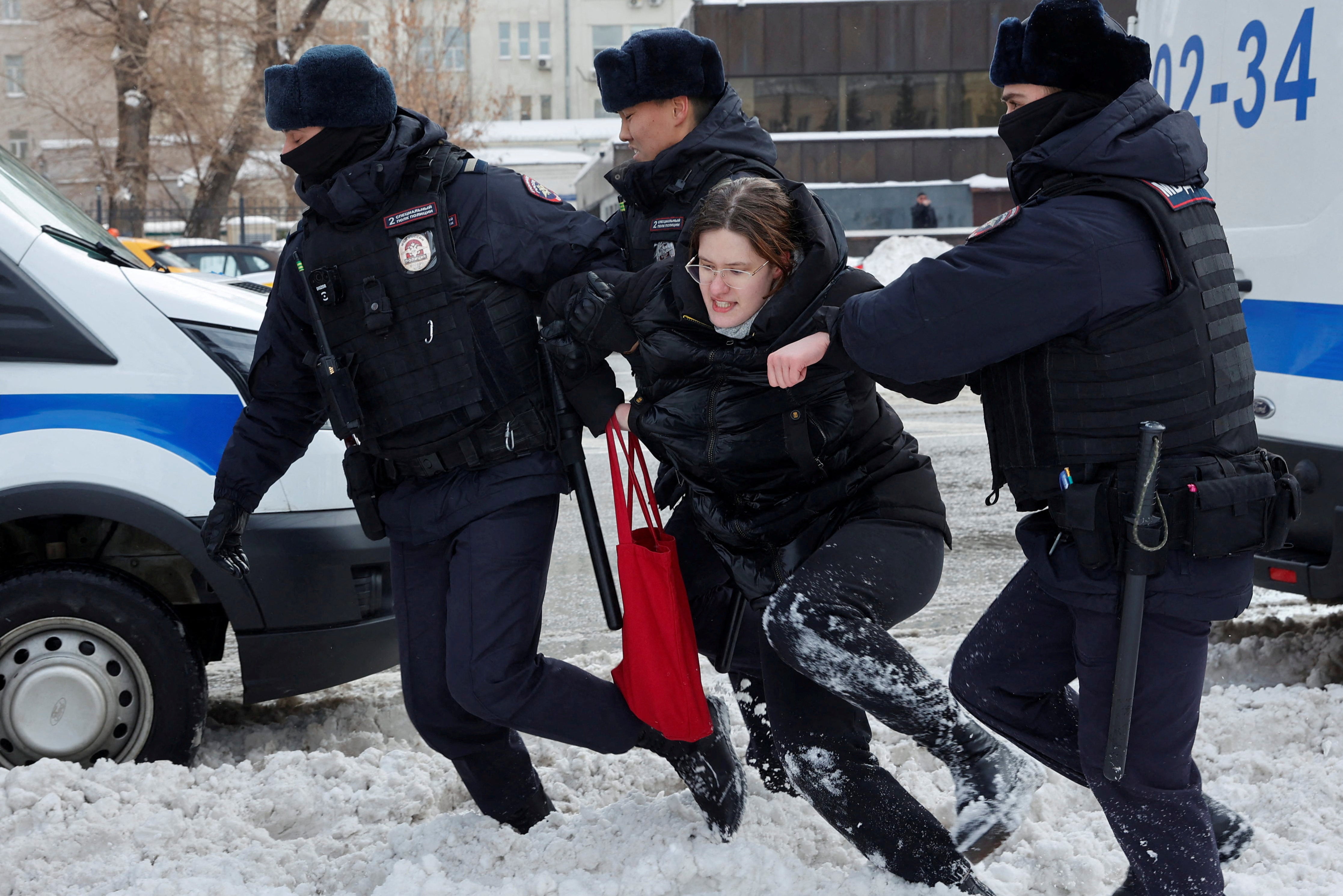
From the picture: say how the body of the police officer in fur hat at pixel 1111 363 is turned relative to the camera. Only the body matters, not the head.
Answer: to the viewer's left

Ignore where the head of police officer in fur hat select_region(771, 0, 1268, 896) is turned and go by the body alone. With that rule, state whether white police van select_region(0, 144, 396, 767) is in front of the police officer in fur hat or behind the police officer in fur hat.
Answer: in front

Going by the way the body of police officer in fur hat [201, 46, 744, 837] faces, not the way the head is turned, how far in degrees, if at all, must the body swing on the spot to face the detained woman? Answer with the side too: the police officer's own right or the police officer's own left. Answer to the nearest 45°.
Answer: approximately 90° to the police officer's own left

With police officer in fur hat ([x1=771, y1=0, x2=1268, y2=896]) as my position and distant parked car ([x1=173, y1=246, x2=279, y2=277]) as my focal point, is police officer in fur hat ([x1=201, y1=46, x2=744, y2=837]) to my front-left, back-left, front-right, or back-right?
front-left

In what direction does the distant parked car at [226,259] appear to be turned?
to the viewer's left

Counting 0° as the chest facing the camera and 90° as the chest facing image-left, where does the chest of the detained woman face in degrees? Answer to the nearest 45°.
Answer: approximately 45°

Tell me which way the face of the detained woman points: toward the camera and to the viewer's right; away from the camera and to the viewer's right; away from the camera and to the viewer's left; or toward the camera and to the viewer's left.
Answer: toward the camera and to the viewer's left

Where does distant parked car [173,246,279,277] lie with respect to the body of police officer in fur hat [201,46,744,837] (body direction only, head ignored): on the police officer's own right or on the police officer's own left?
on the police officer's own right

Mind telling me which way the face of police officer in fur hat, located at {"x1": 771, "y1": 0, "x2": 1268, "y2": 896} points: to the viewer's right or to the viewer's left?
to the viewer's left
